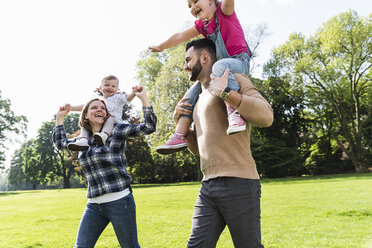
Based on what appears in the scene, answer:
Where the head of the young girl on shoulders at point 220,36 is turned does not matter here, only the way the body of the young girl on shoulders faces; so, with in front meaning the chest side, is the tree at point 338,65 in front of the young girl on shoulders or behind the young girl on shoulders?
behind

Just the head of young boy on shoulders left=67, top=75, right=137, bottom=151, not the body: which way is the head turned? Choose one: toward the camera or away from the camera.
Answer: toward the camera

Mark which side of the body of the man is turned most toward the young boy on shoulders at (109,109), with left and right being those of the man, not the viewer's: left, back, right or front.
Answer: right

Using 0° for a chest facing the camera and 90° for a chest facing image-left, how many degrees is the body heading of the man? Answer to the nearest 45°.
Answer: approximately 45°

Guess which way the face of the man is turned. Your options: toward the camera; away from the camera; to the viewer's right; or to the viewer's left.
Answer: to the viewer's left

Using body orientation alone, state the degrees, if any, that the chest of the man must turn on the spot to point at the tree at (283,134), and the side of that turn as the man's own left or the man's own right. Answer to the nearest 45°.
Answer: approximately 135° to the man's own right

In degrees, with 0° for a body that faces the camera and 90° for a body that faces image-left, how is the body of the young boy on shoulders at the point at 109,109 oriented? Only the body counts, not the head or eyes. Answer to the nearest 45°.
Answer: approximately 45°

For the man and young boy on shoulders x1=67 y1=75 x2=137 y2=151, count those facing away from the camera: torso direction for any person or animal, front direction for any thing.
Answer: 0

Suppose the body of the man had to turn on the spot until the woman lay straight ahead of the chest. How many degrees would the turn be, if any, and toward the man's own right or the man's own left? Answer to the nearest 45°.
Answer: approximately 90° to the man's own right

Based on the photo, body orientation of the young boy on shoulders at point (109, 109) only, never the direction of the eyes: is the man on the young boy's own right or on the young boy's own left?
on the young boy's own left

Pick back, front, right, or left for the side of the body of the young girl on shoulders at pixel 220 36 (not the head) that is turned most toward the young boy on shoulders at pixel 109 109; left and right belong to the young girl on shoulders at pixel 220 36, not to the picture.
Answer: right

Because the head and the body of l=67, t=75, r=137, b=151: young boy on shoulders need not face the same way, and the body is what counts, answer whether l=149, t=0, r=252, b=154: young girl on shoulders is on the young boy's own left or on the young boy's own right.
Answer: on the young boy's own left

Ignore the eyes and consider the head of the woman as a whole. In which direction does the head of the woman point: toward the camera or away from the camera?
toward the camera
